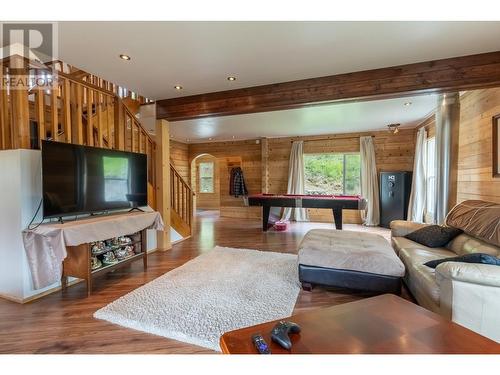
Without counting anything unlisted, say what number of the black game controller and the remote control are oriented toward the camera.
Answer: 0

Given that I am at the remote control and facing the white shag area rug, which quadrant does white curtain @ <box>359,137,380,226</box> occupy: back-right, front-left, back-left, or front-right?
front-right

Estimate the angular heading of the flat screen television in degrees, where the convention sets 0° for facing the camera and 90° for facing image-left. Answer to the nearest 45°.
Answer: approximately 315°

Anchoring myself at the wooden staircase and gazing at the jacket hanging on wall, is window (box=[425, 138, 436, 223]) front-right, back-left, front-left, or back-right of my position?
front-right

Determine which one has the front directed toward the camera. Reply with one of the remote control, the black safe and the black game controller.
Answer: the black safe

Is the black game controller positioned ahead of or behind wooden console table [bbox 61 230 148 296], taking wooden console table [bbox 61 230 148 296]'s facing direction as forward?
ahead

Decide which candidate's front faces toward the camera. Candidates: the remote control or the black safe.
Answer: the black safe

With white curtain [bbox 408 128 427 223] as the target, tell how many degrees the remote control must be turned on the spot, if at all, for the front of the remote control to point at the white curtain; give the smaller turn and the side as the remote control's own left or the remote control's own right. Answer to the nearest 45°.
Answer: approximately 90° to the remote control's own right

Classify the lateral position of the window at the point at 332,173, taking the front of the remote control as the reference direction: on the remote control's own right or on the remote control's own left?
on the remote control's own right

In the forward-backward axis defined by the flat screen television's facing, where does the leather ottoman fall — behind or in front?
in front

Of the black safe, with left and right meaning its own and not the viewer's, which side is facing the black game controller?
front

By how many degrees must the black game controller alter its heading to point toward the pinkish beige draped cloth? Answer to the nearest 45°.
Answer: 0° — it already faces it

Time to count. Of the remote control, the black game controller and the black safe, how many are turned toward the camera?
1

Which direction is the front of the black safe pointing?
toward the camera

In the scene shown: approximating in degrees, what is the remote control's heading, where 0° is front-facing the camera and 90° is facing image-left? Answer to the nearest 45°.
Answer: approximately 135°

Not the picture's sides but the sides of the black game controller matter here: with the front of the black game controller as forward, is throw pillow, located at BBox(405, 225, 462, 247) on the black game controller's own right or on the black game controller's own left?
on the black game controller's own right

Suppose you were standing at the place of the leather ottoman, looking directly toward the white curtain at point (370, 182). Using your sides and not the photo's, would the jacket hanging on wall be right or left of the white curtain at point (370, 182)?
left

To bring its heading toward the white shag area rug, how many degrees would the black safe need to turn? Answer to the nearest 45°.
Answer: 0° — it already faces it
